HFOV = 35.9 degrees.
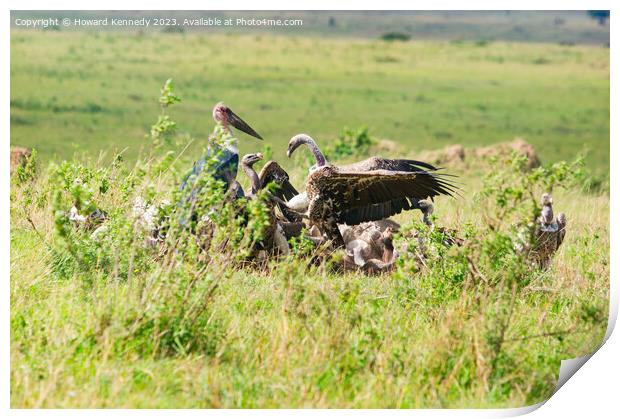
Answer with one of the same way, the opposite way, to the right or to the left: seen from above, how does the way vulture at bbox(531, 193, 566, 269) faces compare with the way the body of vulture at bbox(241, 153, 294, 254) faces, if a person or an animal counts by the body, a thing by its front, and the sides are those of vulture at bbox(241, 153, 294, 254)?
to the left

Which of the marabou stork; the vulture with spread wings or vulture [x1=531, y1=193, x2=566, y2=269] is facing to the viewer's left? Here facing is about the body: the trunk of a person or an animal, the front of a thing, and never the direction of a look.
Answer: the vulture with spread wings

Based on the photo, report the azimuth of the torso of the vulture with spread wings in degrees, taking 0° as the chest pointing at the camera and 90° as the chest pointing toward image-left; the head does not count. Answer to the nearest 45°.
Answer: approximately 90°

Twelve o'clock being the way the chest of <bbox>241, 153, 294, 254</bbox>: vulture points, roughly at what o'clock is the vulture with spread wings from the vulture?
The vulture with spread wings is roughly at 12 o'clock from the vulture.

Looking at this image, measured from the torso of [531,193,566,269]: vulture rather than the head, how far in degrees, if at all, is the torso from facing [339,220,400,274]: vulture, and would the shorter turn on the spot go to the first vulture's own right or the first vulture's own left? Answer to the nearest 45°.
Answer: approximately 90° to the first vulture's own right

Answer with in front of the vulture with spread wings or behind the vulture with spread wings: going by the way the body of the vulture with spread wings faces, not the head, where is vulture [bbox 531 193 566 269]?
behind

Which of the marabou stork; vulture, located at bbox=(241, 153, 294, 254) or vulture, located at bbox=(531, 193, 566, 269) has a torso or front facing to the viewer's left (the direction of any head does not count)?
vulture, located at bbox=(241, 153, 294, 254)

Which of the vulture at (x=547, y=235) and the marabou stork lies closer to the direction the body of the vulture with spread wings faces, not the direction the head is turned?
the marabou stork

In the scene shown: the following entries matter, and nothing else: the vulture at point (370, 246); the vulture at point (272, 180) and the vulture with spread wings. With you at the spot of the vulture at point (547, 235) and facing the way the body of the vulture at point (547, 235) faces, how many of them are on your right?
3

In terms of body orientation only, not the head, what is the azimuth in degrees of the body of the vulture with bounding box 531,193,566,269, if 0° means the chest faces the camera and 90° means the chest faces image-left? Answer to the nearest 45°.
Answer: approximately 0°

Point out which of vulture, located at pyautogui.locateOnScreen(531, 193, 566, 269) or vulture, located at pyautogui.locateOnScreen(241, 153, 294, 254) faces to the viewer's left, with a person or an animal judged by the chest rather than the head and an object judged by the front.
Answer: vulture, located at pyautogui.locateOnScreen(241, 153, 294, 254)
